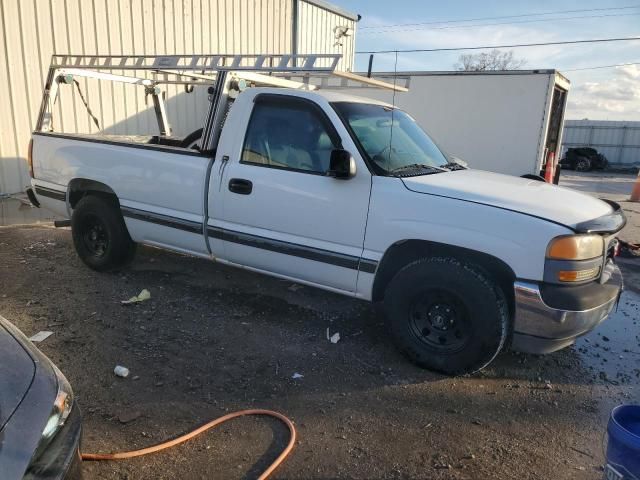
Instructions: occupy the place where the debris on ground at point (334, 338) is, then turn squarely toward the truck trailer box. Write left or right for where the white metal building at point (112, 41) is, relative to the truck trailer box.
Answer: left

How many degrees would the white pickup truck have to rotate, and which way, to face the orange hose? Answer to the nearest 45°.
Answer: approximately 90° to its right

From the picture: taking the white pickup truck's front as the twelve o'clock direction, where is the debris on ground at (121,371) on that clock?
The debris on ground is roughly at 4 o'clock from the white pickup truck.

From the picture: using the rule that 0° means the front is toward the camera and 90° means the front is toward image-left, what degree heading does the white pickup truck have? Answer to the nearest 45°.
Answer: approximately 315°

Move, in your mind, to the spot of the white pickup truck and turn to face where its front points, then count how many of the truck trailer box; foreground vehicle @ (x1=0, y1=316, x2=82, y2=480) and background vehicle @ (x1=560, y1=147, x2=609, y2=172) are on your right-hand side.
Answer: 1

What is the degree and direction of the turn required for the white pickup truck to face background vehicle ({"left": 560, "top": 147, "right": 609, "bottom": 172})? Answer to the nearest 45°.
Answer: approximately 90° to its left

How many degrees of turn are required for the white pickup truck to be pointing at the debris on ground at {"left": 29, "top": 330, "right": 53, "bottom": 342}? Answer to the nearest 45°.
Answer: approximately 135° to its right

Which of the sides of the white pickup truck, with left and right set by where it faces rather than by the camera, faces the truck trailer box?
left

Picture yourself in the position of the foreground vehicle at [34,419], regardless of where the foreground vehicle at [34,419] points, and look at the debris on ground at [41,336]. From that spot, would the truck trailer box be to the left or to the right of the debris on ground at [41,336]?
right

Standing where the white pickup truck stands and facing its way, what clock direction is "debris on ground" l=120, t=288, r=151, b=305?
The debris on ground is roughly at 5 o'clock from the white pickup truck.

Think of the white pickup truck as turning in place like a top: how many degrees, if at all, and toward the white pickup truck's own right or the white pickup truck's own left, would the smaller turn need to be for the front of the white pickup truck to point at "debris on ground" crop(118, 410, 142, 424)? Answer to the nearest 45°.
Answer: approximately 90° to the white pickup truck's own right

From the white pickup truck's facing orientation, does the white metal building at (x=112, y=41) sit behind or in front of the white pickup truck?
behind

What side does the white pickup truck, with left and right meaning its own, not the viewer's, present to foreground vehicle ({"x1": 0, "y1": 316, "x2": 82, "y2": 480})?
right

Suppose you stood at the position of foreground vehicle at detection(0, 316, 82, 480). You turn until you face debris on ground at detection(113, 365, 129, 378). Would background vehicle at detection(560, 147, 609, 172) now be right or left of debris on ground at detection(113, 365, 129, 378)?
right
